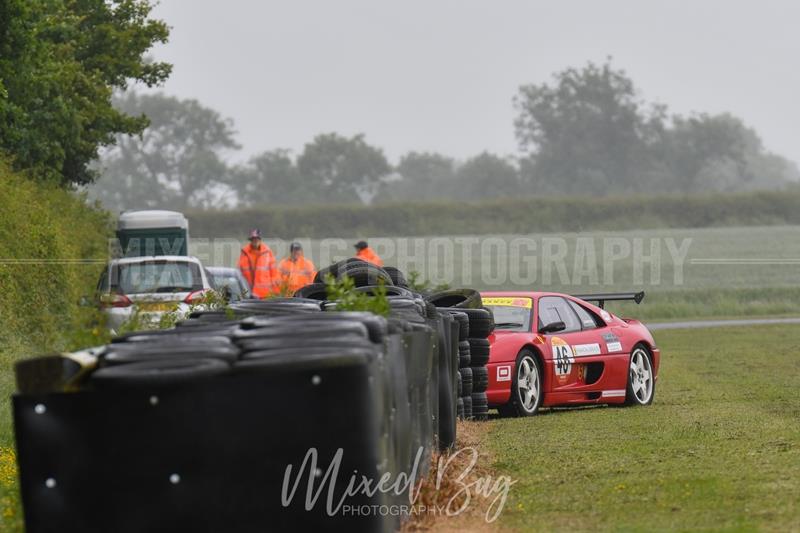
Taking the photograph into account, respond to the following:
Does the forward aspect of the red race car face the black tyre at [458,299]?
yes

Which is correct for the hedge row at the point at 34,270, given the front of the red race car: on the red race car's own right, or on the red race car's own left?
on the red race car's own right

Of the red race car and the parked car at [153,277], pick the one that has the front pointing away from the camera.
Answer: the parked car

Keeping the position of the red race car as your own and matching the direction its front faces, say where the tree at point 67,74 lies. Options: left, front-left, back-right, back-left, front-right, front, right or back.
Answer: right

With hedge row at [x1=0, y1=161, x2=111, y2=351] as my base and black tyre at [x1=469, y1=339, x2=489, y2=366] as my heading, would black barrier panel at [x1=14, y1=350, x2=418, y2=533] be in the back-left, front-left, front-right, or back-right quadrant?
front-right

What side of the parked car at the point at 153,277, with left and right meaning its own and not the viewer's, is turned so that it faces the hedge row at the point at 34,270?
left

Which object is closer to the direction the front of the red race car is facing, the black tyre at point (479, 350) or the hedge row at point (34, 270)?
the black tyre

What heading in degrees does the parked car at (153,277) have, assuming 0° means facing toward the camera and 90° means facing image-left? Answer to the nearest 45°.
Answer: approximately 180°

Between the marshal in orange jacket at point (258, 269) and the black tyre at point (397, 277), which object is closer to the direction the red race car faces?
the black tyre

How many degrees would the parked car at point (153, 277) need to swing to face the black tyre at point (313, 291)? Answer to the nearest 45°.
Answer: approximately 180°

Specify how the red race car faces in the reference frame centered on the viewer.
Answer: facing the viewer and to the left of the viewer

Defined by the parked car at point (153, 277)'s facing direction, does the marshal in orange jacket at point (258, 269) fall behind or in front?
in front

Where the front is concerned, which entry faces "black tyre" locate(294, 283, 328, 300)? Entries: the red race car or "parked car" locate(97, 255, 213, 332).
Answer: the red race car

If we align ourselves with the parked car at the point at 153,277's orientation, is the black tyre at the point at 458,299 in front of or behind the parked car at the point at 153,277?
behind

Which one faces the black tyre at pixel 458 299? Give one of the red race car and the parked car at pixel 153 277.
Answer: the red race car

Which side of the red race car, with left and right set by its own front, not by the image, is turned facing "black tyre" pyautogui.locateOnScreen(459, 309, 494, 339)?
front
